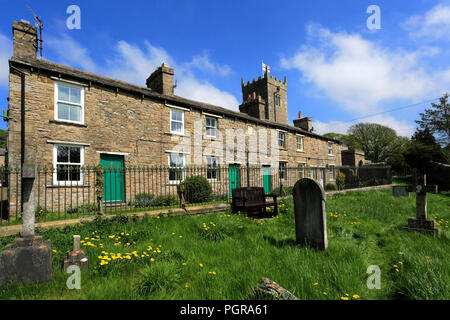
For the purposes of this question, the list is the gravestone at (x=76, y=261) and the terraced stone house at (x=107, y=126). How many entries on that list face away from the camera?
0

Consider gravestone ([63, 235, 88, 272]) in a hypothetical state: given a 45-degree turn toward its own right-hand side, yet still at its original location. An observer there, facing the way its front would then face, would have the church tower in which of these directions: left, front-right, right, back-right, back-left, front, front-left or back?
back

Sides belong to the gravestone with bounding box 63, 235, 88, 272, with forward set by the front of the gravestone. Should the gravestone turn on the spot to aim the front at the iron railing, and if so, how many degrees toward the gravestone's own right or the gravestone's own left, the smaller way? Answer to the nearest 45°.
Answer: approximately 180°

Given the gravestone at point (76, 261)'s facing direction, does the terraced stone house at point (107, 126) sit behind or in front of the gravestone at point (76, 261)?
behind

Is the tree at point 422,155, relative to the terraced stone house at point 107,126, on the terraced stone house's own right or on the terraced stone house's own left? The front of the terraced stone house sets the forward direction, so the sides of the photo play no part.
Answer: on the terraced stone house's own left

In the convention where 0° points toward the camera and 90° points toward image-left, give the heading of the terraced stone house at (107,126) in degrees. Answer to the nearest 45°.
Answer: approximately 315°

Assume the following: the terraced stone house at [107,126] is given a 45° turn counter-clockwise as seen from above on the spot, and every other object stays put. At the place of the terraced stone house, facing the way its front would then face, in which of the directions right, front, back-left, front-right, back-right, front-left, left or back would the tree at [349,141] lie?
front-left

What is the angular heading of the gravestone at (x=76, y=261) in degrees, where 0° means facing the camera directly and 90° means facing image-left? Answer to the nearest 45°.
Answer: approximately 0°

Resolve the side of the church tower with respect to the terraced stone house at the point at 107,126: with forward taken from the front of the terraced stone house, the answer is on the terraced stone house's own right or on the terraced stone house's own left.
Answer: on the terraced stone house's own left
